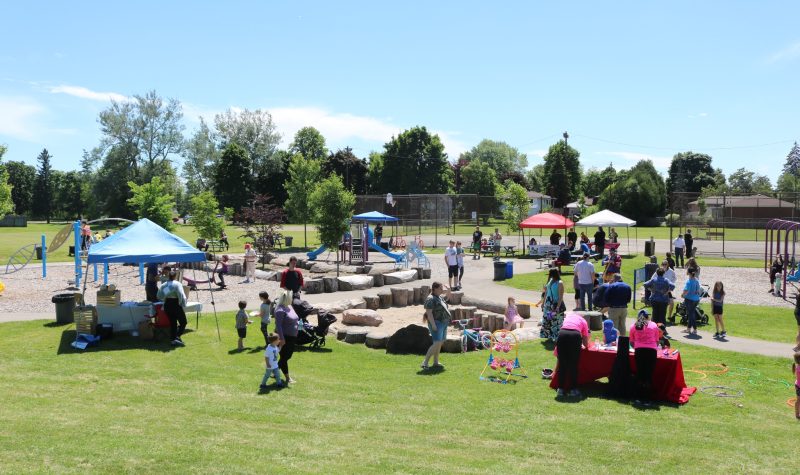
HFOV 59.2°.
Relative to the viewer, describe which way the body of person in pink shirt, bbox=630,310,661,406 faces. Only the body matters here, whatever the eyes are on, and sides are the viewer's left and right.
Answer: facing away from the viewer

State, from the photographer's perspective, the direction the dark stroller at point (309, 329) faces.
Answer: facing to the right of the viewer

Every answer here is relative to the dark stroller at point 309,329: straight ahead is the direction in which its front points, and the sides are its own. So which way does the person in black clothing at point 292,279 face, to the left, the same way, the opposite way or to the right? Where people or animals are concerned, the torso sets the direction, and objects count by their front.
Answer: to the right

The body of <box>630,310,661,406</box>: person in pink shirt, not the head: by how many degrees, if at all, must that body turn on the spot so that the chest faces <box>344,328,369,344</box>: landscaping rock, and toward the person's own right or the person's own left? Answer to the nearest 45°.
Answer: approximately 45° to the person's own left

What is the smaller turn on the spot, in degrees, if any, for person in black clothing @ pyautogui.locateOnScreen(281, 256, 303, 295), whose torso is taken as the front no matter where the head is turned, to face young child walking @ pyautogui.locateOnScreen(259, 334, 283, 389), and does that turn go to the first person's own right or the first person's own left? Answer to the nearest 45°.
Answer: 0° — they already face them

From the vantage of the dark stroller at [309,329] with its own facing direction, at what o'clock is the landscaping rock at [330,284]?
The landscaping rock is roughly at 9 o'clock from the dark stroller.

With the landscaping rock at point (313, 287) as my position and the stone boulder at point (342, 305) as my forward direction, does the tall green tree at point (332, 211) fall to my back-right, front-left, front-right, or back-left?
back-left

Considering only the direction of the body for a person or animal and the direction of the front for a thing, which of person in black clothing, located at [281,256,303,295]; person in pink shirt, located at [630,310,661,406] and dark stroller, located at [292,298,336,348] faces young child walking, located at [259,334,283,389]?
the person in black clothing

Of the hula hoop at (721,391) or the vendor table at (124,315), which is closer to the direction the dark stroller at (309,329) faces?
the hula hoop
